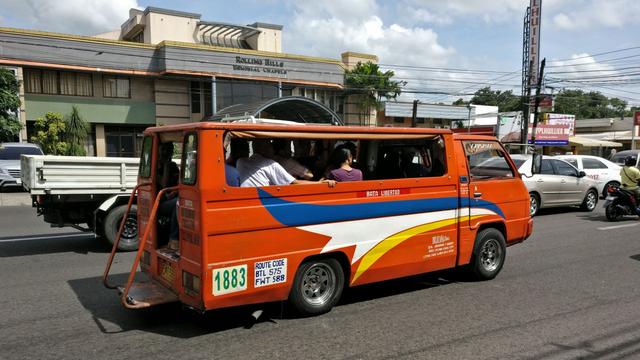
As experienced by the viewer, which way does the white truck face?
facing to the right of the viewer

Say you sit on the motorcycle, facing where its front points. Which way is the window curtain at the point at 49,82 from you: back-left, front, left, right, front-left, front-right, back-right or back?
back-left

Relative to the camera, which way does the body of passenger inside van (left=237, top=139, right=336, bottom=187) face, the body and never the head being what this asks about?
away from the camera

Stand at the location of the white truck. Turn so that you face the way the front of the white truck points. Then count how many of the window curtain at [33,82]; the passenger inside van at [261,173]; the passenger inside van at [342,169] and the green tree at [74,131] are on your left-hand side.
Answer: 2

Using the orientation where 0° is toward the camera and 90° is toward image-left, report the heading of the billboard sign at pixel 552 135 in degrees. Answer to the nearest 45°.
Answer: approximately 0°

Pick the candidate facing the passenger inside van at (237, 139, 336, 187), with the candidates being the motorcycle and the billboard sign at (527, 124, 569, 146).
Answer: the billboard sign

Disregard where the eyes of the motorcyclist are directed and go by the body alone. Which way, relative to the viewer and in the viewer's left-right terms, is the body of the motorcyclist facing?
facing away from the viewer and to the right of the viewer

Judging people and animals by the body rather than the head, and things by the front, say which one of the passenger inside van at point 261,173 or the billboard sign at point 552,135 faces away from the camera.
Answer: the passenger inside van

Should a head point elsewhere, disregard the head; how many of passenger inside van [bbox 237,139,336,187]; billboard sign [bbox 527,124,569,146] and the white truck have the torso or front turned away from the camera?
1
